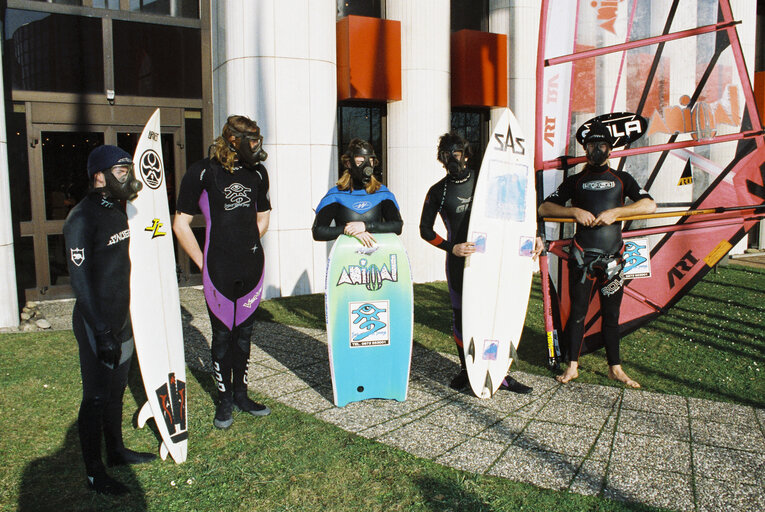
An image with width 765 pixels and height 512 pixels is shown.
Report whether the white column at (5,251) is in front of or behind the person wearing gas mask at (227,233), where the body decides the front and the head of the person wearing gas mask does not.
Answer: behind

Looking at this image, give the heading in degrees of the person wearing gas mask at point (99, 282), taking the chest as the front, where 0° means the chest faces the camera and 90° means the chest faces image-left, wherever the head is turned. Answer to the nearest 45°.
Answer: approximately 315°

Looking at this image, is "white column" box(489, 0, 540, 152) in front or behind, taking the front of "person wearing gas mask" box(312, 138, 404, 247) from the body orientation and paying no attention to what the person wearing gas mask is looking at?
behind

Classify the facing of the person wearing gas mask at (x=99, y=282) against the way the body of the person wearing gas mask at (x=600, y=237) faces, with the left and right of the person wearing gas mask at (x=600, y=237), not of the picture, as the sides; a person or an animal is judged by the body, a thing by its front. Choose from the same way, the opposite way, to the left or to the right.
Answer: to the left

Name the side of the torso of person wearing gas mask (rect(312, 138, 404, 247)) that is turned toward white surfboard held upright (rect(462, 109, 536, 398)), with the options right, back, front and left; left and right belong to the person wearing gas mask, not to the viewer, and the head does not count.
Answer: left

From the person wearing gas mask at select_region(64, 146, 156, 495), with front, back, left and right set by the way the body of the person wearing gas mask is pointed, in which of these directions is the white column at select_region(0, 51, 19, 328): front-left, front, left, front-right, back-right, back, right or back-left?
back-left

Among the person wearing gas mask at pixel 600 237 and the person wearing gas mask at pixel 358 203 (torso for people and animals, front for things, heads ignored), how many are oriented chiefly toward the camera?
2

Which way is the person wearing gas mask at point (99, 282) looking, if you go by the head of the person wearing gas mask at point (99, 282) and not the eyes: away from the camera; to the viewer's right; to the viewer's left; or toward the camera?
to the viewer's right

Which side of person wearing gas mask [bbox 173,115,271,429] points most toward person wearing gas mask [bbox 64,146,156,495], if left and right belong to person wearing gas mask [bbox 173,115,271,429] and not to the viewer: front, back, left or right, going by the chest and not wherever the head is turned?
right
